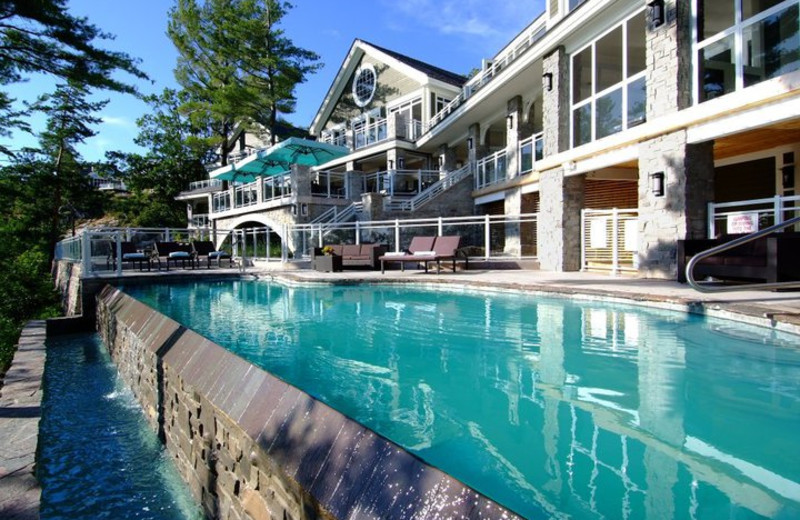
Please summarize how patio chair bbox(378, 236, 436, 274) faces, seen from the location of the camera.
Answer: facing the viewer and to the left of the viewer

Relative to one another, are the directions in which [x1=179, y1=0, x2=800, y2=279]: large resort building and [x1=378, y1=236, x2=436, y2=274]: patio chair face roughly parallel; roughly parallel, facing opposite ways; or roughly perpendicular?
roughly parallel

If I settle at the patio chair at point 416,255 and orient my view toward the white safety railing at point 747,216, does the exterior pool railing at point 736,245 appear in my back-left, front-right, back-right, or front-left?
front-right

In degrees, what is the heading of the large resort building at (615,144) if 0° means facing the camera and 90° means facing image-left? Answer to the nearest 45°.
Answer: approximately 45°

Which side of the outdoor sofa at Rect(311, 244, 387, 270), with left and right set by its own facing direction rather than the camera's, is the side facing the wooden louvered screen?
left

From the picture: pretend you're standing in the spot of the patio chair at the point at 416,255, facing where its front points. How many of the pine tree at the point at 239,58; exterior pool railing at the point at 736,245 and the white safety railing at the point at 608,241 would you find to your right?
1

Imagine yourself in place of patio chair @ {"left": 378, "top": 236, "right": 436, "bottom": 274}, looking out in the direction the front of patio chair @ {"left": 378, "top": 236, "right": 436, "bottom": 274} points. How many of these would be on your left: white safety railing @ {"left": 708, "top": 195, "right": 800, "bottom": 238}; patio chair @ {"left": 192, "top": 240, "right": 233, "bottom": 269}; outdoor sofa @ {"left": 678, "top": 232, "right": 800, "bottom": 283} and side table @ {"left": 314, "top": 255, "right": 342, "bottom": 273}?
2

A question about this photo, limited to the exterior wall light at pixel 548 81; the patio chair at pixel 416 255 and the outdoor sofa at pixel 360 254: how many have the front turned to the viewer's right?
0

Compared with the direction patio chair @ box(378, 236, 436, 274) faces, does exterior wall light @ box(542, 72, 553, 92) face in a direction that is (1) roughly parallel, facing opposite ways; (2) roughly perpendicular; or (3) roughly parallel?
roughly parallel

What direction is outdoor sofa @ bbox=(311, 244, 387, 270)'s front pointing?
toward the camera

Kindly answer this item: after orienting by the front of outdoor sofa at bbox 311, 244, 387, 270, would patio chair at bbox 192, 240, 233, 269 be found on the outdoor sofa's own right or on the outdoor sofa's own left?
on the outdoor sofa's own right
